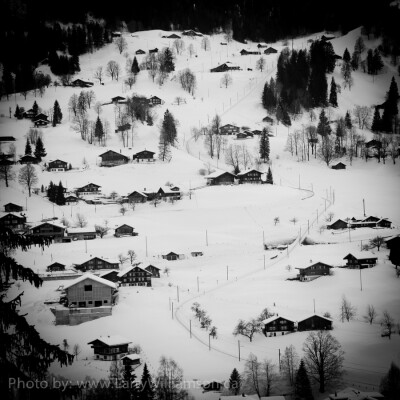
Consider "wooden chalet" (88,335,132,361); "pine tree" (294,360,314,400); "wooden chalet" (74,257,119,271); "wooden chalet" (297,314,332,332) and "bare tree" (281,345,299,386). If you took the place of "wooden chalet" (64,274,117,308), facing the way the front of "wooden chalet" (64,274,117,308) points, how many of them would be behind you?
1

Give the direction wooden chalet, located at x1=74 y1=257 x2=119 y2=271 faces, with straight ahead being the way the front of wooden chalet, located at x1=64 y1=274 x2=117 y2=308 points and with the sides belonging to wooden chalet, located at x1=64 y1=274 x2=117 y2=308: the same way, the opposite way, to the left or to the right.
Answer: the same way

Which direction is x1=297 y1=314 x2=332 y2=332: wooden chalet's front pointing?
toward the camera

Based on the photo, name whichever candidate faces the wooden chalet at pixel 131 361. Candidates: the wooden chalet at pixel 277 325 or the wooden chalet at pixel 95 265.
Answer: the wooden chalet at pixel 95 265

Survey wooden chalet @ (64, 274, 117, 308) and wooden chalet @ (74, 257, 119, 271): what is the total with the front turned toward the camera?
2

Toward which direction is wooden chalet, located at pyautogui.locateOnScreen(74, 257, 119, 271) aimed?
toward the camera

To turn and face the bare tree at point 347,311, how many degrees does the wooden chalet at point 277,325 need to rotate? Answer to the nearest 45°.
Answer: approximately 90° to its left

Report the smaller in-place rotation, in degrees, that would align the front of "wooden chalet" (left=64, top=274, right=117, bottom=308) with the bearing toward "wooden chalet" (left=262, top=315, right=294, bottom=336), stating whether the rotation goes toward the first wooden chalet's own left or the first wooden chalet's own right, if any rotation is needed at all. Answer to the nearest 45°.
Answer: approximately 45° to the first wooden chalet's own left

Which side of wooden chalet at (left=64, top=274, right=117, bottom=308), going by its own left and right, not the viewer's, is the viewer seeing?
front

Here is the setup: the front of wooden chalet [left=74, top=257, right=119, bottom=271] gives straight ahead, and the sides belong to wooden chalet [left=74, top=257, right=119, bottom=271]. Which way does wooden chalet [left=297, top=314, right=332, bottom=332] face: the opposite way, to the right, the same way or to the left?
the same way

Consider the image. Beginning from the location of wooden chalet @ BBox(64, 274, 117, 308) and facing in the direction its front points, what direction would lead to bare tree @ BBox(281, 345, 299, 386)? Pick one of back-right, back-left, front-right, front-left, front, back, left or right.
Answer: front-left

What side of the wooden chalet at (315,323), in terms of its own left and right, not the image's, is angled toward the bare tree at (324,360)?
front

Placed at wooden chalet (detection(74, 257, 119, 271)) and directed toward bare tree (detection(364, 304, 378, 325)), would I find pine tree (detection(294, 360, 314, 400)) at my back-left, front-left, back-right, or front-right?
front-right

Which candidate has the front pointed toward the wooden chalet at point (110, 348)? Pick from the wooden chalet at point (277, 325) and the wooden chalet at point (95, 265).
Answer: the wooden chalet at point (95, 265)

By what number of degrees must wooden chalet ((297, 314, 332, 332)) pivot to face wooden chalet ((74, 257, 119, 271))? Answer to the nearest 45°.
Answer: approximately 135° to its right

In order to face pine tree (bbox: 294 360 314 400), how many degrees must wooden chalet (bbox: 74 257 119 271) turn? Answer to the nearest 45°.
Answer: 0° — it already faces it

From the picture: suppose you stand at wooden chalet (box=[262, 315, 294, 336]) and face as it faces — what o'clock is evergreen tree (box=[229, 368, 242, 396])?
The evergreen tree is roughly at 2 o'clock from the wooden chalet.

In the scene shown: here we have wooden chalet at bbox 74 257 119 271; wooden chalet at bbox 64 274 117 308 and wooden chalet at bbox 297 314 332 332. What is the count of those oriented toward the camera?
3

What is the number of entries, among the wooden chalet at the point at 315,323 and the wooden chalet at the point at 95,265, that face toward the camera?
2

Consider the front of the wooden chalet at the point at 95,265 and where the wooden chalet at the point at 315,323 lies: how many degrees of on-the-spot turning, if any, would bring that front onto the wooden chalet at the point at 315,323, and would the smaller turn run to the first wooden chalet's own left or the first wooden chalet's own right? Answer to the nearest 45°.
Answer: approximately 45° to the first wooden chalet's own left
